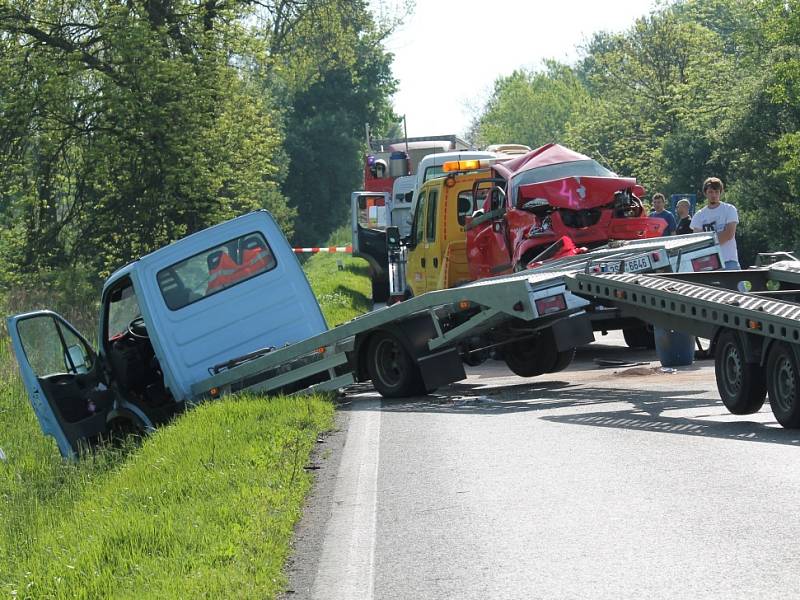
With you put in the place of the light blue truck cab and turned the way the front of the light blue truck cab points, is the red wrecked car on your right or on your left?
on your right

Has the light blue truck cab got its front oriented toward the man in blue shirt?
no

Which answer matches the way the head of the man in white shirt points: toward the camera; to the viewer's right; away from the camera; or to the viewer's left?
toward the camera

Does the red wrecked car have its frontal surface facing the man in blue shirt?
no

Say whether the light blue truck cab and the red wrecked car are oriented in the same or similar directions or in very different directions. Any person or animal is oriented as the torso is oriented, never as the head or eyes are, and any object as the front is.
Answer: very different directions

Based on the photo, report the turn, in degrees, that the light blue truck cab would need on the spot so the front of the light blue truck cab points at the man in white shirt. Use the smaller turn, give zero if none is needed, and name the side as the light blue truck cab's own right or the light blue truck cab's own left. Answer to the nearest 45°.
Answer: approximately 135° to the light blue truck cab's own right

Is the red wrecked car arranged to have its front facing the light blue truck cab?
no

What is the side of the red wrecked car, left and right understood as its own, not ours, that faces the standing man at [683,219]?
left

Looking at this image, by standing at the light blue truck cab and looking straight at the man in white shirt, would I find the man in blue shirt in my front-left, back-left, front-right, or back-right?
front-left

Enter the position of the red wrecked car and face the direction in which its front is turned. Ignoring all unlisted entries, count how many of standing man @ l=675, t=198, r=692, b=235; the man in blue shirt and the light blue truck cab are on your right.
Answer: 1
